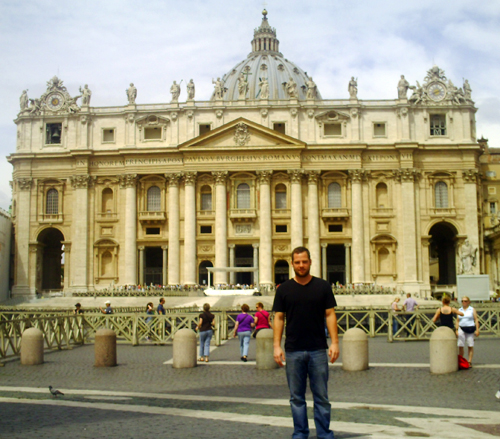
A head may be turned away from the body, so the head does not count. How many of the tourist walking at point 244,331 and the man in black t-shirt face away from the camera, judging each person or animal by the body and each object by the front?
1

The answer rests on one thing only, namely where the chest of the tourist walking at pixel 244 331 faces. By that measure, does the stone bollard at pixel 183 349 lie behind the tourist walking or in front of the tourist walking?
behind

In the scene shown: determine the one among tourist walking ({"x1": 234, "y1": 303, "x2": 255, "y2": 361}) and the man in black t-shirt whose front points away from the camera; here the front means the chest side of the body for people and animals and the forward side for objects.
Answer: the tourist walking

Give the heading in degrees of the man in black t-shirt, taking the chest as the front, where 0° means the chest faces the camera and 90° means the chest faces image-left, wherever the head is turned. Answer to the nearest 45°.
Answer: approximately 0°

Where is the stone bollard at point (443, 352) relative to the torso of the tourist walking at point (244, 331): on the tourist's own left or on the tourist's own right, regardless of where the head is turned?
on the tourist's own right

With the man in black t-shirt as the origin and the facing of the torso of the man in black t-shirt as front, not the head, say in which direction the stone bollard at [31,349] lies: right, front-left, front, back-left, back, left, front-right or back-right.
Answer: back-right

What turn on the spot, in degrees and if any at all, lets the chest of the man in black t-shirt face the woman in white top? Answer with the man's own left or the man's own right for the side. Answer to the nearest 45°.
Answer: approximately 135° to the man's own left

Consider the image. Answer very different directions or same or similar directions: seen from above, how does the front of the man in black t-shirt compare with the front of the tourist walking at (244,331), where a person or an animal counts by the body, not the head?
very different directions

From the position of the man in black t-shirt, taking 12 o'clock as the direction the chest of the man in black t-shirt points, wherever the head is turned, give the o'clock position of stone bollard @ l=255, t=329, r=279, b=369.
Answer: The stone bollard is roughly at 6 o'clock from the man in black t-shirt.

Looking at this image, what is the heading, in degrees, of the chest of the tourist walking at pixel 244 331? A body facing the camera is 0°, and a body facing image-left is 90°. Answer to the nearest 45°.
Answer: approximately 180°

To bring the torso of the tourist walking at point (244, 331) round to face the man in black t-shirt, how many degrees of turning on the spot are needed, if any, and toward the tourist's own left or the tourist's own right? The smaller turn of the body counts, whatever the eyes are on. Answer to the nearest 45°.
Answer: approximately 180°

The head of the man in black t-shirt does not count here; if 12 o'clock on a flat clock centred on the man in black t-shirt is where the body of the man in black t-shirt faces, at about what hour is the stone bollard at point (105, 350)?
The stone bollard is roughly at 5 o'clock from the man in black t-shirt.

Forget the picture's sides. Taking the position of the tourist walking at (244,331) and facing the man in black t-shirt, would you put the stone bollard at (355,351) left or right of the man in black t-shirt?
left

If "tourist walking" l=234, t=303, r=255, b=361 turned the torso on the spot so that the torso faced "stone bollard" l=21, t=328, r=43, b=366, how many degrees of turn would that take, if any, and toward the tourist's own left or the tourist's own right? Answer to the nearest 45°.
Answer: approximately 90° to the tourist's own left

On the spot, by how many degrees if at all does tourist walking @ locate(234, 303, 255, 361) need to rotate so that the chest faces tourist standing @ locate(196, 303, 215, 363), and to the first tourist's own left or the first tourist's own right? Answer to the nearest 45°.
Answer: approximately 90° to the first tourist's own left
